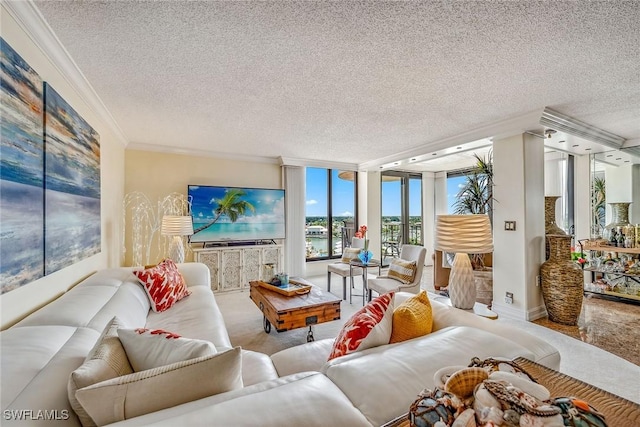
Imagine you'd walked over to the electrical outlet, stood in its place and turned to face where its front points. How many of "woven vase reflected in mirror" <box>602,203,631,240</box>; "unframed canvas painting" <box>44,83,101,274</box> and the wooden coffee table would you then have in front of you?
2

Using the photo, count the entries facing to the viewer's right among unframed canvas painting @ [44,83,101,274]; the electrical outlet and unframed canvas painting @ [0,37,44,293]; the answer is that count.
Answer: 2

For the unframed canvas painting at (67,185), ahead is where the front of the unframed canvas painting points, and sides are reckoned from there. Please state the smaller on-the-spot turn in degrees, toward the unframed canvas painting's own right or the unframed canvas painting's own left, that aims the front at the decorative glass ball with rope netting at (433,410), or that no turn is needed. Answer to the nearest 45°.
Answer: approximately 90° to the unframed canvas painting's own right

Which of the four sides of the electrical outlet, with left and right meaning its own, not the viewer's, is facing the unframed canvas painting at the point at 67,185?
front

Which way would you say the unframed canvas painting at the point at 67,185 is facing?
to the viewer's right

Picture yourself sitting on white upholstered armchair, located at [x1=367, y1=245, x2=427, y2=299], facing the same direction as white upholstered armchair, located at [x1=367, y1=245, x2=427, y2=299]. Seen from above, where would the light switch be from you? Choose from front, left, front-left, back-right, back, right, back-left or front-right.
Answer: back-left

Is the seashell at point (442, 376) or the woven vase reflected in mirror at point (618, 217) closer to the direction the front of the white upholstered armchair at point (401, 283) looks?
the seashell

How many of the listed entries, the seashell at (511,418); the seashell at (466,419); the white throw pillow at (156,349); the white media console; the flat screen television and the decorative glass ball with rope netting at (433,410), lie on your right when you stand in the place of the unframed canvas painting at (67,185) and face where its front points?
4

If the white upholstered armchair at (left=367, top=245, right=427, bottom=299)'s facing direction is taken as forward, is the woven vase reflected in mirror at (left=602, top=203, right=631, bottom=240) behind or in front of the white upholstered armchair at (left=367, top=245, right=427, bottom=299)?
behind

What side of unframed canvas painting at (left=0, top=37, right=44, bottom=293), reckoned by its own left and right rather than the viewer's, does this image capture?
right

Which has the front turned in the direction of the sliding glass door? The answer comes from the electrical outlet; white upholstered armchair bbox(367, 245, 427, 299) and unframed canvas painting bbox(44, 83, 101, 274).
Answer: the unframed canvas painting

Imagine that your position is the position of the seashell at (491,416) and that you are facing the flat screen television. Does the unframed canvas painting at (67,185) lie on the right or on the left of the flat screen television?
left
